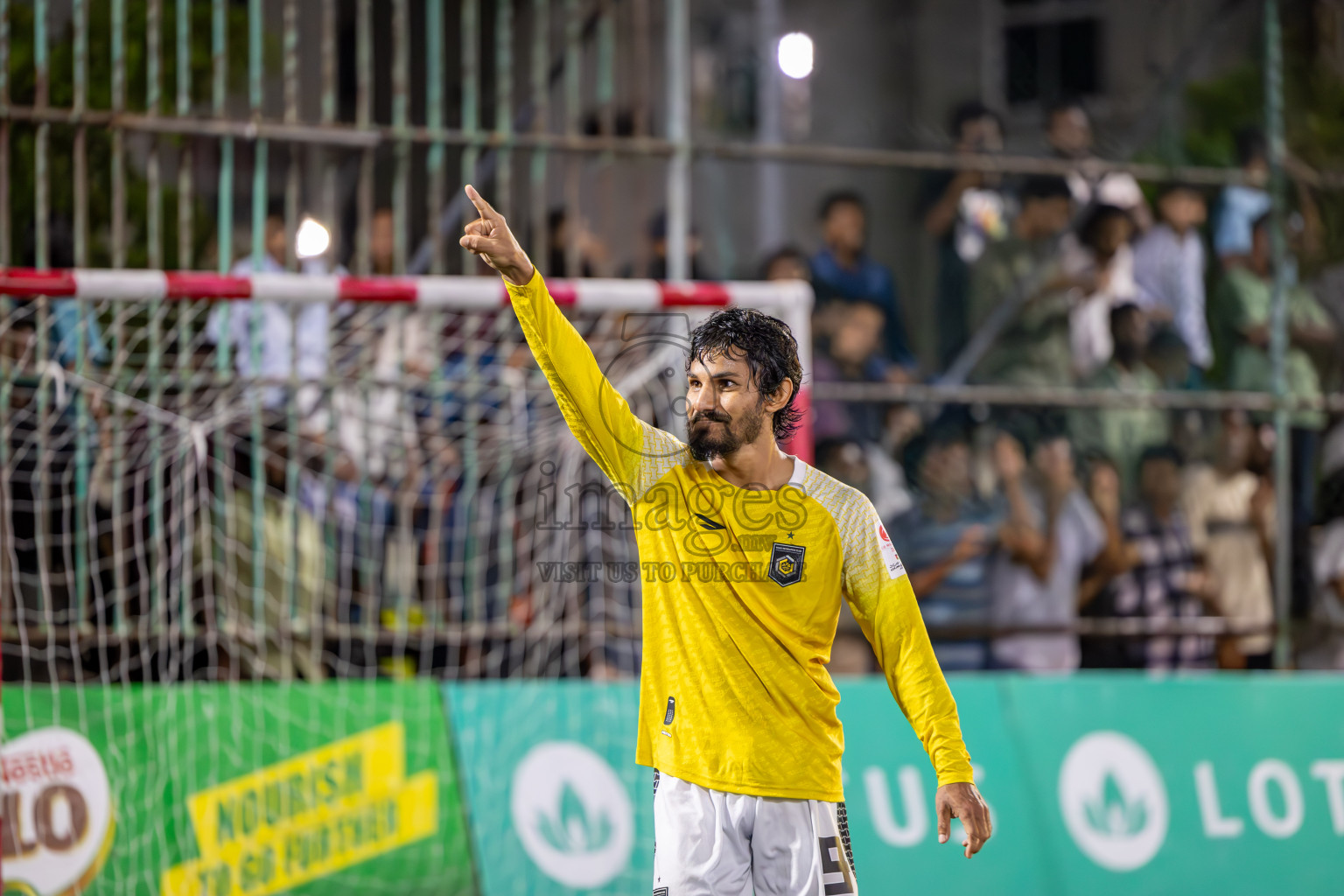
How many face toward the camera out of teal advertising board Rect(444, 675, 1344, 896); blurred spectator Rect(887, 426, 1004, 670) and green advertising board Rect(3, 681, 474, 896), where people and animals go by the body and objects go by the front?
3

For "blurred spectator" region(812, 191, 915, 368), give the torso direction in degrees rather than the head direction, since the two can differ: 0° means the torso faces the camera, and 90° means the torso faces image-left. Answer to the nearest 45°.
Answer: approximately 0°

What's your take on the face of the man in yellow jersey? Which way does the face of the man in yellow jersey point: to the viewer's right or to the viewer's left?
to the viewer's left

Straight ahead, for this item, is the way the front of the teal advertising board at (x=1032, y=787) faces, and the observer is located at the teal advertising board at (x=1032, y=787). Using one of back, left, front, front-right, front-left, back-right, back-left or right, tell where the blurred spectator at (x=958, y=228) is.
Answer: back

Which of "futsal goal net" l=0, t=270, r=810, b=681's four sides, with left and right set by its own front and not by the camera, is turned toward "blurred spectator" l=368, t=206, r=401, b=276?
back

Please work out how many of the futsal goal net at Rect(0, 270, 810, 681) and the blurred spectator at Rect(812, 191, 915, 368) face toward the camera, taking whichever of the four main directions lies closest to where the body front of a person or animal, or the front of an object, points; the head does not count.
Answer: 2
